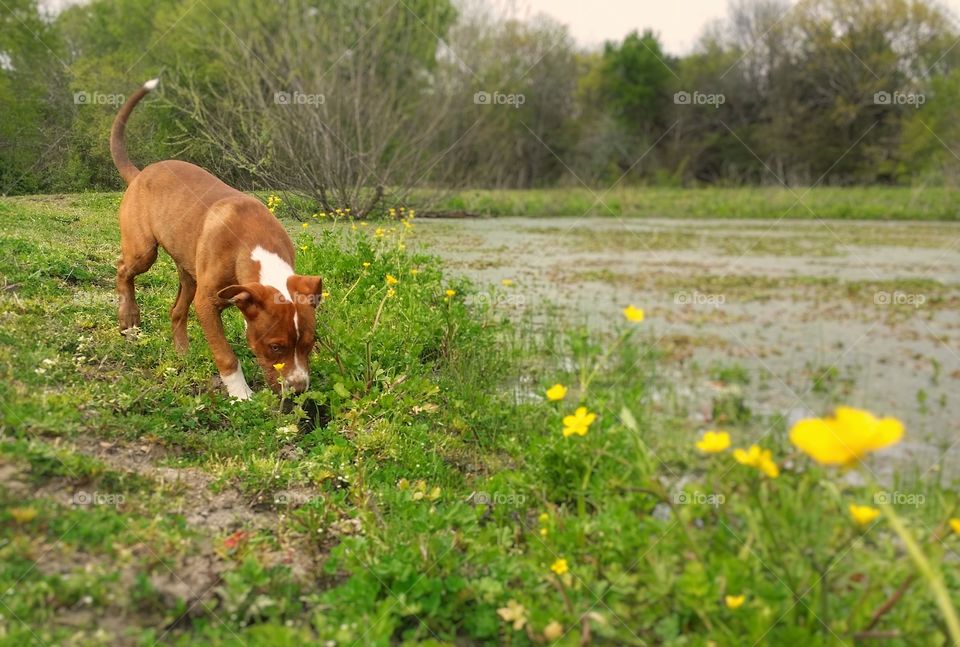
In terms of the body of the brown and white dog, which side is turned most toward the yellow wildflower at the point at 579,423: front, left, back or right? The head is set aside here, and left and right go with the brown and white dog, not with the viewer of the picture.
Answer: front

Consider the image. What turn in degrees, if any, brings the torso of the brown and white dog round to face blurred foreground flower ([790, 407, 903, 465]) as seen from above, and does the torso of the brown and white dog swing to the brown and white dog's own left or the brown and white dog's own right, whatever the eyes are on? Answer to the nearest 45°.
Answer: approximately 45° to the brown and white dog's own right

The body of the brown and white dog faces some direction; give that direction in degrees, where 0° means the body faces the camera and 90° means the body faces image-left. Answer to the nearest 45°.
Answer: approximately 315°

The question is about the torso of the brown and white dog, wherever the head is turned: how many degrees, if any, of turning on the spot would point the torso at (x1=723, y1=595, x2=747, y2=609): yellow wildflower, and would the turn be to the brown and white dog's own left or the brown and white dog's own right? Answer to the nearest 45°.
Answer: approximately 45° to the brown and white dog's own right
